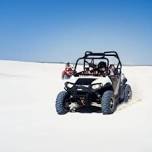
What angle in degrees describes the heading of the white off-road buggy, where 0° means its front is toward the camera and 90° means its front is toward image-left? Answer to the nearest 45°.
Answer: approximately 45°
